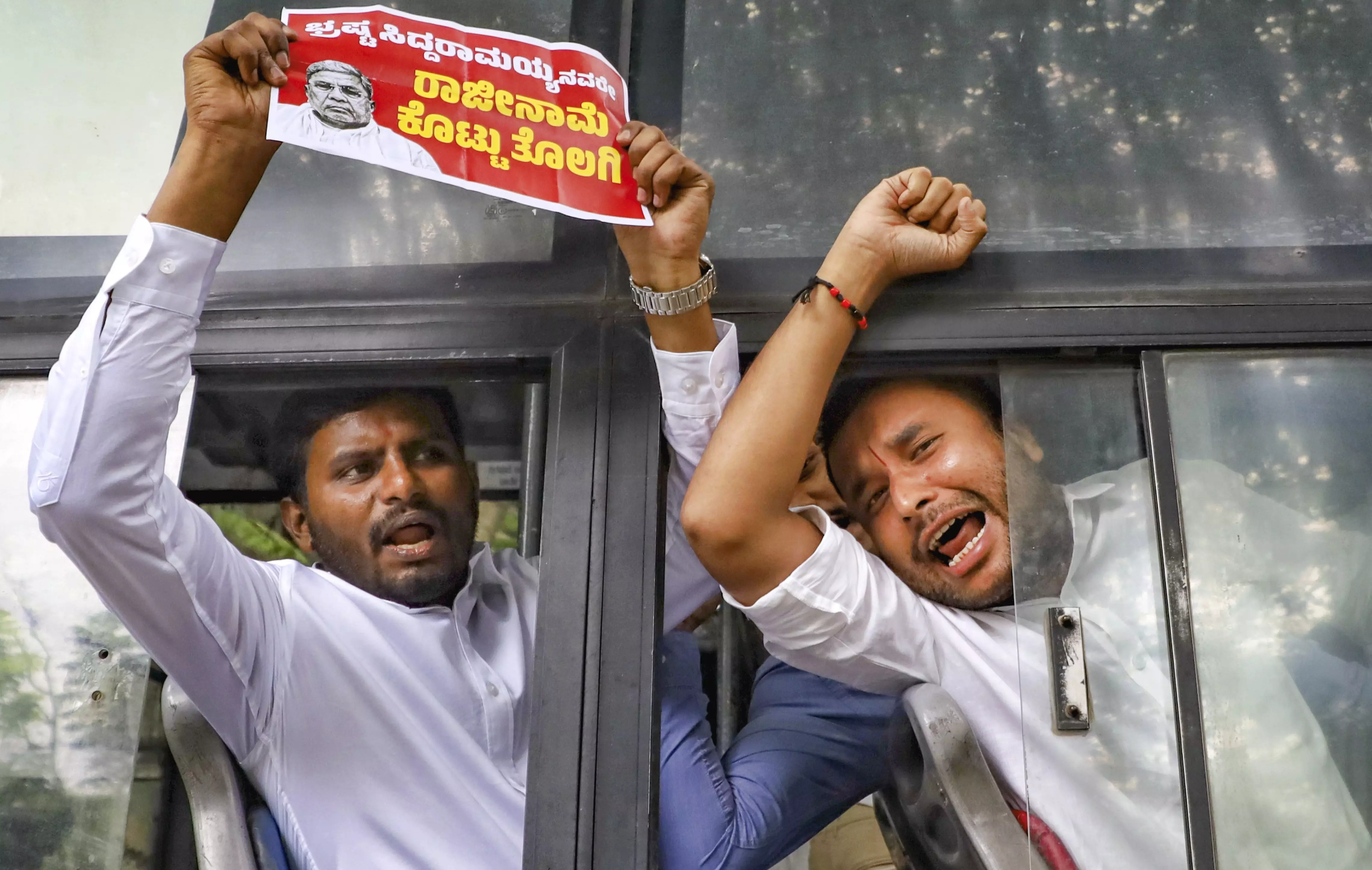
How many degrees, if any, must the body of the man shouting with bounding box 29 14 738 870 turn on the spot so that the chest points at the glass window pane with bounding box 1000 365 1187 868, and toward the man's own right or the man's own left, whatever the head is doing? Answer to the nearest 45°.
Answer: approximately 45° to the man's own left

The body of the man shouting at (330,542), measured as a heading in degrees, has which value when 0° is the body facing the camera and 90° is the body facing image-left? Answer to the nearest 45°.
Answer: approximately 315°
